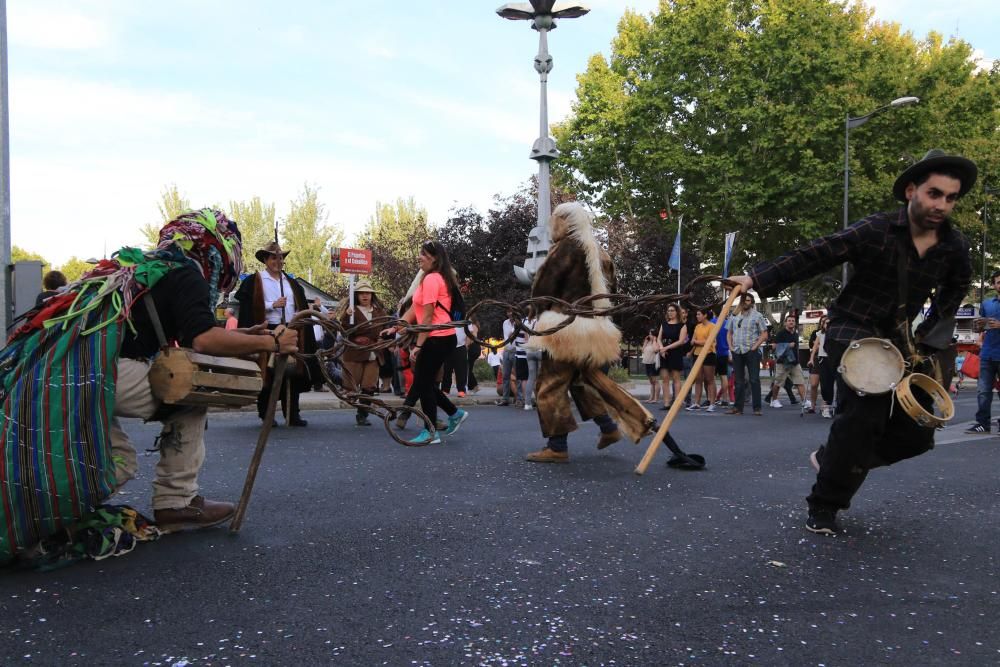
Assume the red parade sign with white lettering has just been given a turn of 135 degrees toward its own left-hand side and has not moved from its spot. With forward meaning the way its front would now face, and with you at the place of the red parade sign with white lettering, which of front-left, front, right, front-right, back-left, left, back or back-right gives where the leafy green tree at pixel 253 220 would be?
front-left

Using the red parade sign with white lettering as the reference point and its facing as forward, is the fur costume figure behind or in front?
in front

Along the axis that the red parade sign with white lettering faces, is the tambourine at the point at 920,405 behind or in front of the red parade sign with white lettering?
in front

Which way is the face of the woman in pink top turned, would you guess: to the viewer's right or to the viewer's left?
to the viewer's left

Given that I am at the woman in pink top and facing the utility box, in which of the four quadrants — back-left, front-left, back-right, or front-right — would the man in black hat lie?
back-left

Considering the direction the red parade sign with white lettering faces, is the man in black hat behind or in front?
in front

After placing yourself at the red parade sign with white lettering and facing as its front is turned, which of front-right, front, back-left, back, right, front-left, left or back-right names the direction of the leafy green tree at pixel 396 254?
back
